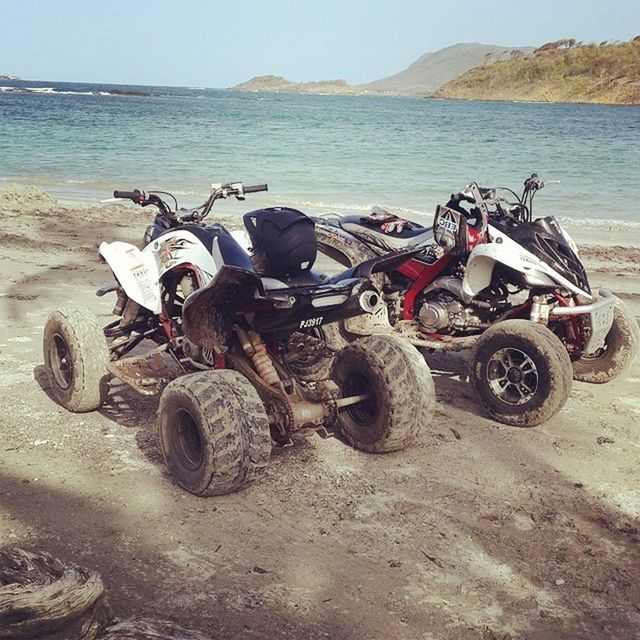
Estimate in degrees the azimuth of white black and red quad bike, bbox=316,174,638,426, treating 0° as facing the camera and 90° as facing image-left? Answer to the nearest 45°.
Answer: approximately 315°

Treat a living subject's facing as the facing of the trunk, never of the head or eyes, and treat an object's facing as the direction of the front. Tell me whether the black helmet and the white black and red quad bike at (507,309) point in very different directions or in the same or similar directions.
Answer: very different directions

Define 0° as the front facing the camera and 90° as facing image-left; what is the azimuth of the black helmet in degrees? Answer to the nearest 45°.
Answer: approximately 135°

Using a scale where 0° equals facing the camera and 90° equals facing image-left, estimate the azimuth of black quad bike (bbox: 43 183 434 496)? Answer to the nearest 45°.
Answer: approximately 135°

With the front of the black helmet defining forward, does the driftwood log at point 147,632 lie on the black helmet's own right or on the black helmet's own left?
on the black helmet's own left

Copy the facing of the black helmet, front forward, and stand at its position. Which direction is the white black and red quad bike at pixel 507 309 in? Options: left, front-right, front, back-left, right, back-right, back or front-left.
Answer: right
